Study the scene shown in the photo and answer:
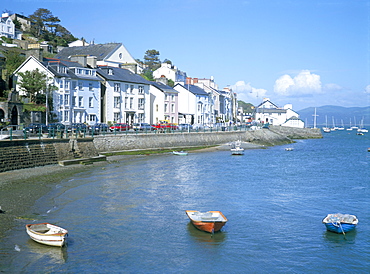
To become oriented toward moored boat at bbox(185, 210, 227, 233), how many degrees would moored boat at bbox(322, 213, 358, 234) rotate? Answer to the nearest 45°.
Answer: approximately 45° to its right

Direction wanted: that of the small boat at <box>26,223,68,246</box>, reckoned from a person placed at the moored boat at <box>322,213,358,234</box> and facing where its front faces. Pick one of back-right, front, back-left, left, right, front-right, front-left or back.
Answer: front-right

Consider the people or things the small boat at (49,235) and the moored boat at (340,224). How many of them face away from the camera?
0
